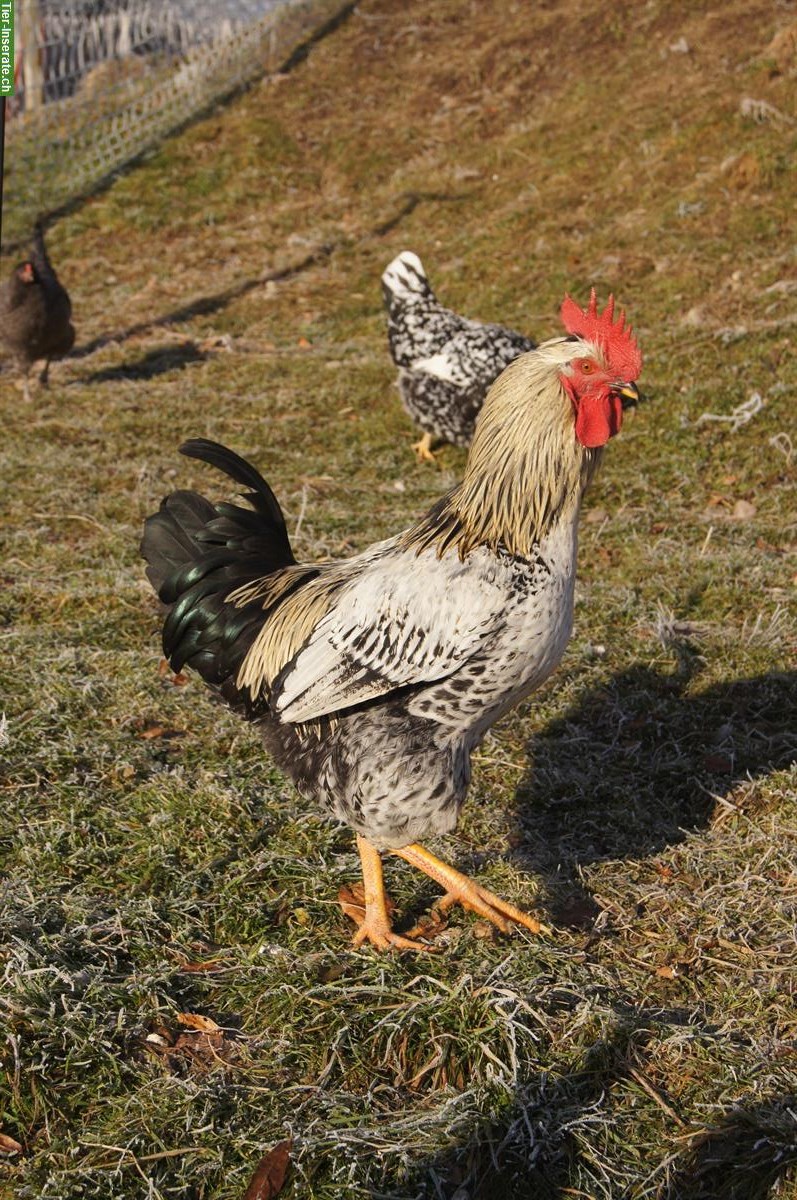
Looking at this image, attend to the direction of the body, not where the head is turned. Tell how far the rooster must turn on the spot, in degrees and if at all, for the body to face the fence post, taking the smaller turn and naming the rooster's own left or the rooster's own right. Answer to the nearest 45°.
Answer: approximately 90° to the rooster's own left

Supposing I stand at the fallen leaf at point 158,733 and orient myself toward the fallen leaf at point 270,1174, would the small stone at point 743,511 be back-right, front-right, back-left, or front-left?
back-left

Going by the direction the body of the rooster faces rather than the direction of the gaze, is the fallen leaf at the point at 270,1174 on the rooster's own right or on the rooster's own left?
on the rooster's own right

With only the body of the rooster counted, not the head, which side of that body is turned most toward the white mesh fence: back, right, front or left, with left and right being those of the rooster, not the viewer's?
left

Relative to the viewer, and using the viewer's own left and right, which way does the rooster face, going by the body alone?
facing to the right of the viewer

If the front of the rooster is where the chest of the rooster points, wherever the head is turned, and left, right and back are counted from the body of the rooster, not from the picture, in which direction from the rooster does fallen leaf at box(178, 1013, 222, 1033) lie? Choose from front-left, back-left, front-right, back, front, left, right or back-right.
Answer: back-right
